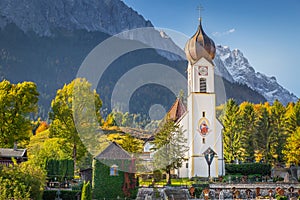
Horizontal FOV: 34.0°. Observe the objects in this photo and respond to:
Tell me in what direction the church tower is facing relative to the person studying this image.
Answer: facing the viewer

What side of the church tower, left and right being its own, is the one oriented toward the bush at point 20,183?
front

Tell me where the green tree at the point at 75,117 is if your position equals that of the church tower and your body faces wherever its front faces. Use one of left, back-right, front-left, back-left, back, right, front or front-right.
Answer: front-right

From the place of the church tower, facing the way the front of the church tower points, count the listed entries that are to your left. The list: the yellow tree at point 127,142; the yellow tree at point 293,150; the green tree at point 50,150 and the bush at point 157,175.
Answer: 1

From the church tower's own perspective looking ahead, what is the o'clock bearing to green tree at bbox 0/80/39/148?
The green tree is roughly at 2 o'clock from the church tower.

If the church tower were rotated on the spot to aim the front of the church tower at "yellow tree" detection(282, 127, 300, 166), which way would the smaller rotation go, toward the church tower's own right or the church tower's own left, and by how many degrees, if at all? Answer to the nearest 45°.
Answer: approximately 90° to the church tower's own left

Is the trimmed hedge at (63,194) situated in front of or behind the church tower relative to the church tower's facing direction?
in front

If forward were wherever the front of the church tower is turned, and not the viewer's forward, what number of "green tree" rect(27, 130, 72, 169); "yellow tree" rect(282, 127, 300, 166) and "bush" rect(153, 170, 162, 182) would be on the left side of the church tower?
1

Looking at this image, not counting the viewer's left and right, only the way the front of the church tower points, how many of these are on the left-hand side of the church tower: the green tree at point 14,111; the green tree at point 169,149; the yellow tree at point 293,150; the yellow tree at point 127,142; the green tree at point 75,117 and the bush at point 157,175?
1

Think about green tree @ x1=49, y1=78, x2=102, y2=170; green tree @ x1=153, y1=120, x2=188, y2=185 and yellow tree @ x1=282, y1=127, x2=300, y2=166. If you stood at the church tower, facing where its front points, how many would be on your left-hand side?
1

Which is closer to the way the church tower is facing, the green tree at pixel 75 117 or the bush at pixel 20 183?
the bush

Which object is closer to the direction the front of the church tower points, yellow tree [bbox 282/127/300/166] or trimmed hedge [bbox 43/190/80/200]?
the trimmed hedge

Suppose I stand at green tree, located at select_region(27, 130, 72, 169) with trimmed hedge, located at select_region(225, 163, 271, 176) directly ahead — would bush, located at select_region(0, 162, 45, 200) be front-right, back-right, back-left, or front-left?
back-right
